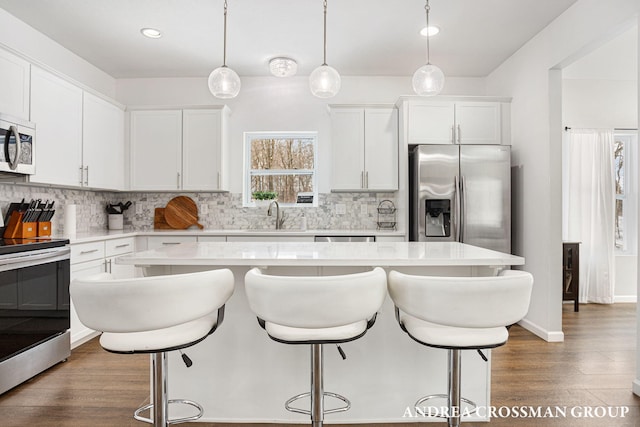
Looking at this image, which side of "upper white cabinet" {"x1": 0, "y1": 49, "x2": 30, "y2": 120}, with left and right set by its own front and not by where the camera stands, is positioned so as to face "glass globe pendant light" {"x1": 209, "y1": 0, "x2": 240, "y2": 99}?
front

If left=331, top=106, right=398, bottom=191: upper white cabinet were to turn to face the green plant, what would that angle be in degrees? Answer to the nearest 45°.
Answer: approximately 90° to its right

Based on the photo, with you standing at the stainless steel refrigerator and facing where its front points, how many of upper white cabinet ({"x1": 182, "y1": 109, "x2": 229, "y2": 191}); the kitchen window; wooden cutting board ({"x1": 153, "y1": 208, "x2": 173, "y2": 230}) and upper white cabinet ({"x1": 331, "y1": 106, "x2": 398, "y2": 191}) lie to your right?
4

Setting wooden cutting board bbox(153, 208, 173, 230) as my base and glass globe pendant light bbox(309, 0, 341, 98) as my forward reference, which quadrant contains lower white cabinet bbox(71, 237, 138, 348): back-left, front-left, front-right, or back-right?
front-right

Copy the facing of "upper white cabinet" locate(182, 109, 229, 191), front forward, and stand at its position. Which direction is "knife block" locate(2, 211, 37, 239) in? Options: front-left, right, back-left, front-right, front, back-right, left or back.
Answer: front-right

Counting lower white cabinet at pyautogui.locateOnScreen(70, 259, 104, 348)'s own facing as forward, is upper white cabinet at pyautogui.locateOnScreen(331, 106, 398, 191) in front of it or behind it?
in front

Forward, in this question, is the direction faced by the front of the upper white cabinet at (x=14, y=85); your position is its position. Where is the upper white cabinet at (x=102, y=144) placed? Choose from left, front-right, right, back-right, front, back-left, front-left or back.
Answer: left

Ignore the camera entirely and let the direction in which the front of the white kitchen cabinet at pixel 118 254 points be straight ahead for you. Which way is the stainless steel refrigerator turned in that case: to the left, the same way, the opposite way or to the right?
to the right

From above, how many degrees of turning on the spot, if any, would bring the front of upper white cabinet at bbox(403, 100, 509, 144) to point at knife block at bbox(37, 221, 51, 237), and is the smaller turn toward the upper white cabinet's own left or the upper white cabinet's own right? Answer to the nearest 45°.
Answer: approximately 45° to the upper white cabinet's own right

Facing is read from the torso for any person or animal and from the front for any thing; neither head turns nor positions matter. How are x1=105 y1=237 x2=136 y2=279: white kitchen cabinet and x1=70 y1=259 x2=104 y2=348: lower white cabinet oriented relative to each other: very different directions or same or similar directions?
same or similar directions

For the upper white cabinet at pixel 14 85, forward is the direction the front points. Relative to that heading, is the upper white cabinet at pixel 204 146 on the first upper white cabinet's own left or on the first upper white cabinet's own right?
on the first upper white cabinet's own left

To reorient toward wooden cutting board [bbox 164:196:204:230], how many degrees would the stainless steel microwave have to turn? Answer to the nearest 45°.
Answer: approximately 90° to its left

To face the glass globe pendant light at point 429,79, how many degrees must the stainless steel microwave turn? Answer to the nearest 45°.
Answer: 0° — it already faces it

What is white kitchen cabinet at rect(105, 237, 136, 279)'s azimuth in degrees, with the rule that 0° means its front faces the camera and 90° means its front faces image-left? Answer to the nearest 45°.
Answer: approximately 315°

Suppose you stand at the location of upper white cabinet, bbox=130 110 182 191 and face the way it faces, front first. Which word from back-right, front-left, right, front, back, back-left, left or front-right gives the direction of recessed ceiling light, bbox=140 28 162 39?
front

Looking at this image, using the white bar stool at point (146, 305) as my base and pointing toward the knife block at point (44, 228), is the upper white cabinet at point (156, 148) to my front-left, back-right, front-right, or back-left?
front-right

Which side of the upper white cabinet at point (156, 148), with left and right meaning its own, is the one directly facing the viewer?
front

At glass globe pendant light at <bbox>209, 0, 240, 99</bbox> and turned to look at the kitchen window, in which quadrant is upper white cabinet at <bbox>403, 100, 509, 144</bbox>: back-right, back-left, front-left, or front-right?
front-right

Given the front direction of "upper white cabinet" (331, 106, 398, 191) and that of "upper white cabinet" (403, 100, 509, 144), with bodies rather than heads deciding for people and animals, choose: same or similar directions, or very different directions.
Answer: same or similar directions
